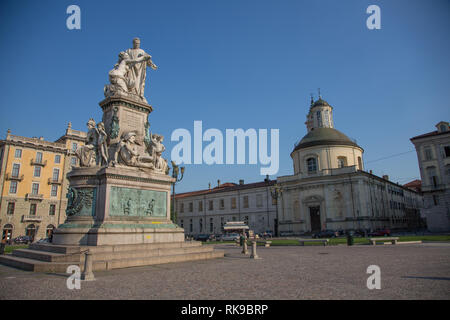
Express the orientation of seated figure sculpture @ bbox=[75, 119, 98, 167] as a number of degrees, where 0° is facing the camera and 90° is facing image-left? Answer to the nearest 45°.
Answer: approximately 45°

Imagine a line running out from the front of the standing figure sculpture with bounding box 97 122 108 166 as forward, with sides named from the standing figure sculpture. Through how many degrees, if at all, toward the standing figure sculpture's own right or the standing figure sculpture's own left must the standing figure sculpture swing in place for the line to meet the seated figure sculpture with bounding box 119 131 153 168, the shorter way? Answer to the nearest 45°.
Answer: approximately 135° to the standing figure sculpture's own left

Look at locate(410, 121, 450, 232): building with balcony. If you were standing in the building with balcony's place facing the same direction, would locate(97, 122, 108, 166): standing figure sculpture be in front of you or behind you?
in front

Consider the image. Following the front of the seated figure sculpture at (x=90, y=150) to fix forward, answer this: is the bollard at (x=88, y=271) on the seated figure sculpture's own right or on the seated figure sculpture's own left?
on the seated figure sculpture's own left

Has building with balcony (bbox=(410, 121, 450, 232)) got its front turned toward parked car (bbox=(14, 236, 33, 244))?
yes

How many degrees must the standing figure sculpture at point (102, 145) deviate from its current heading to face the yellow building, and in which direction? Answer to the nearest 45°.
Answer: approximately 135° to its right

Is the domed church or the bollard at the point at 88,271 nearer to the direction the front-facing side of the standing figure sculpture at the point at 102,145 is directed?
the bollard

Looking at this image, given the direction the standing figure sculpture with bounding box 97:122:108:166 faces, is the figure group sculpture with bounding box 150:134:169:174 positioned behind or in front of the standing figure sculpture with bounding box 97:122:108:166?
behind

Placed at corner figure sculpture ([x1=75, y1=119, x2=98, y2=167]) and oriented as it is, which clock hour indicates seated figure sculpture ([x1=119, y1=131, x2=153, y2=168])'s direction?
The seated figure sculpture is roughly at 8 o'clock from the corner figure sculpture.

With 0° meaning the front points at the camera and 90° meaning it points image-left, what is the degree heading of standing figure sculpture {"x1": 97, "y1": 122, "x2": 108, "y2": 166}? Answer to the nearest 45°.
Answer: approximately 45°
